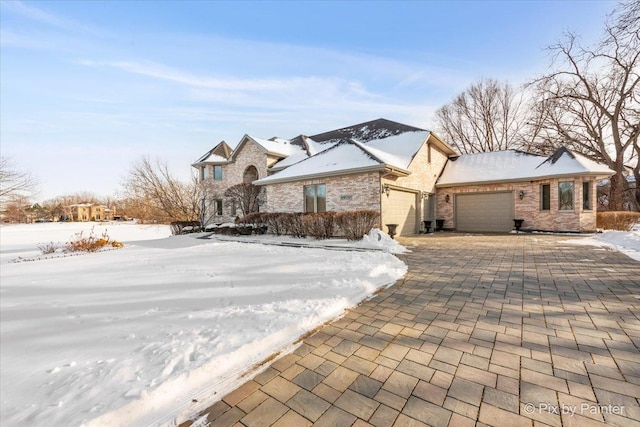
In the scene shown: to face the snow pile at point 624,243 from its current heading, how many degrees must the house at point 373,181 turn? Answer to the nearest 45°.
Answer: approximately 90° to its left

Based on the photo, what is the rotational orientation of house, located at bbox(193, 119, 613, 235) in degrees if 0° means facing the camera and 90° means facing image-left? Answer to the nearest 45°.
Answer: approximately 45°

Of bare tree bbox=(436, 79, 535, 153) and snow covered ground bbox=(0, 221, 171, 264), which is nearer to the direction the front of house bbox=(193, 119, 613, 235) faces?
the snow covered ground

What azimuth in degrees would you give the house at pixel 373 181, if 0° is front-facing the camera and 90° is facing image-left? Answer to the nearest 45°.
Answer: approximately 45°

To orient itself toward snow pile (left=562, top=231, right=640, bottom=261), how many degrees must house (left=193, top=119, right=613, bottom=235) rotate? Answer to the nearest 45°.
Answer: approximately 90° to its left

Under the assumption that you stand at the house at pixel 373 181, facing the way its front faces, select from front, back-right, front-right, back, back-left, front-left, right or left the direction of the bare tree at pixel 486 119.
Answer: back

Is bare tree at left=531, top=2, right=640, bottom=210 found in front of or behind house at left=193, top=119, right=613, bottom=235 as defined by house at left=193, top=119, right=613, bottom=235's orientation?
behind

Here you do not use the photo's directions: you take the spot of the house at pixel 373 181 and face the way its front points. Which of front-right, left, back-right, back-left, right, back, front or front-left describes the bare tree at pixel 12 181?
front-right
